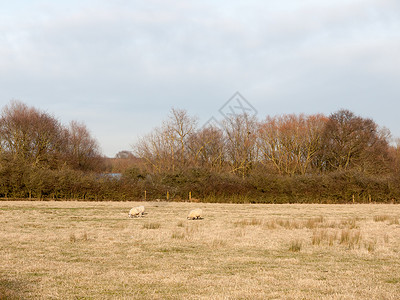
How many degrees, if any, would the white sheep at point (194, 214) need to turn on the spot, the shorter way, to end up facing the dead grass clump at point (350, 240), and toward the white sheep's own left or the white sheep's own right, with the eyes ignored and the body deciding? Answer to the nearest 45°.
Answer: approximately 135° to the white sheep's own left

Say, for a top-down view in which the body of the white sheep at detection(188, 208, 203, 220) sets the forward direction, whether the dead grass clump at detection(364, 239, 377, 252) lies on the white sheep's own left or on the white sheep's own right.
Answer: on the white sheep's own left

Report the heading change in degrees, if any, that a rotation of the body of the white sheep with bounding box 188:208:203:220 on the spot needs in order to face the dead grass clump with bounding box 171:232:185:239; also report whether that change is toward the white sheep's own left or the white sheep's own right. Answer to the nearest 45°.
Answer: approximately 90° to the white sheep's own left

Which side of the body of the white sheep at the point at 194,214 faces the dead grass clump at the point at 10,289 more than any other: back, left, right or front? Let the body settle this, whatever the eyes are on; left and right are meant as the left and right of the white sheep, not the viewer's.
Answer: left

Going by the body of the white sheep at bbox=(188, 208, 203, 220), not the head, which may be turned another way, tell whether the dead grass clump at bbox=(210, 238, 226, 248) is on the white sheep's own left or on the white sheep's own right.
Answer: on the white sheep's own left

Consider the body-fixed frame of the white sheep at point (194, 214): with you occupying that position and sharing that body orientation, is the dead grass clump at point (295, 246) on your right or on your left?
on your left

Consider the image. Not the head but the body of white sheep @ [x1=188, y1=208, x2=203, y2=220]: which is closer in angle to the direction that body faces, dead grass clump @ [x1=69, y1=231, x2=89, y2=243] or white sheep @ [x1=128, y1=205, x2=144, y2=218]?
the white sheep

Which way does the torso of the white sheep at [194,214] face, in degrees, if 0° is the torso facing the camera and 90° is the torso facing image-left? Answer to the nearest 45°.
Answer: approximately 90°
